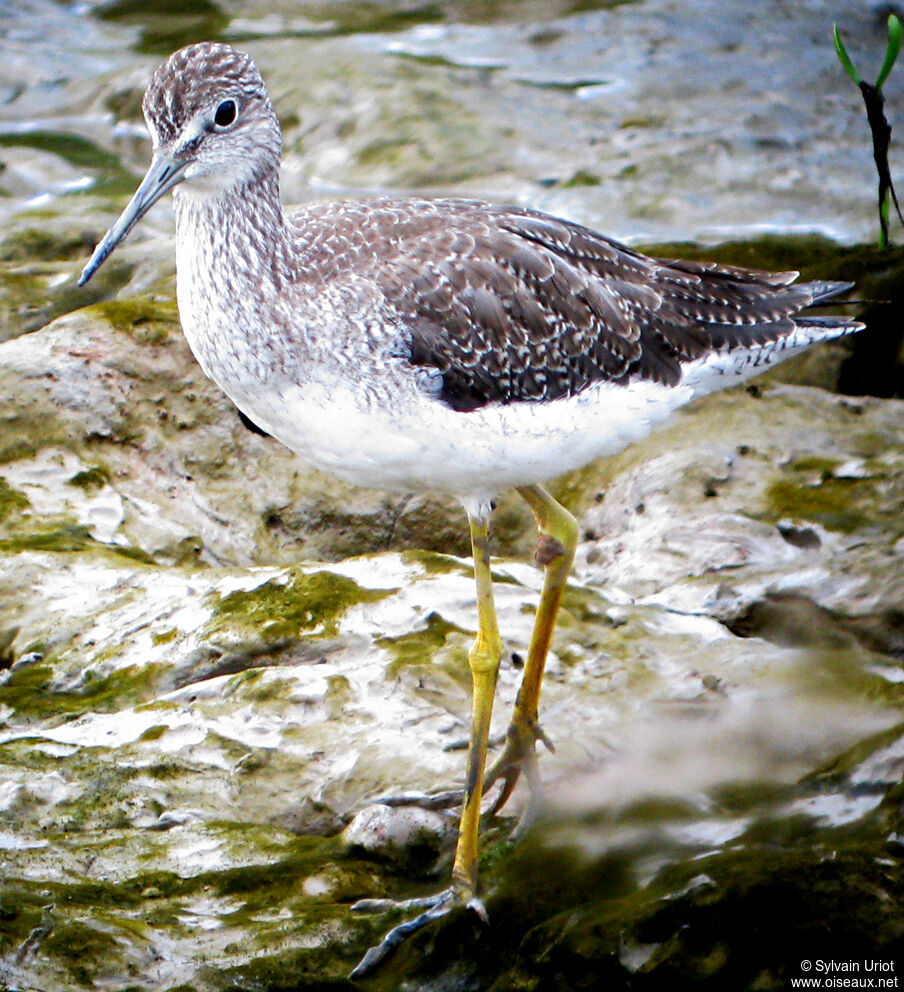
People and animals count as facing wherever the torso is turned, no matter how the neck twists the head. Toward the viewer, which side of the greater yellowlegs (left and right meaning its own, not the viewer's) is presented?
left
